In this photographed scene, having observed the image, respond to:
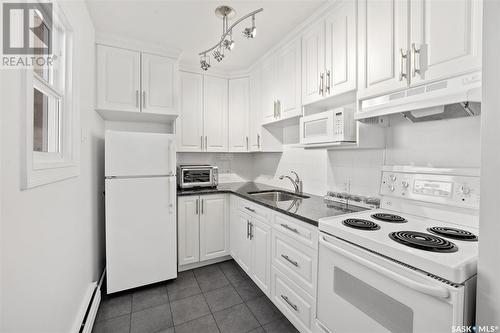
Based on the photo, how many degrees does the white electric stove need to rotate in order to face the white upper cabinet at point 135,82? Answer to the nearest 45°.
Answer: approximately 45° to its right

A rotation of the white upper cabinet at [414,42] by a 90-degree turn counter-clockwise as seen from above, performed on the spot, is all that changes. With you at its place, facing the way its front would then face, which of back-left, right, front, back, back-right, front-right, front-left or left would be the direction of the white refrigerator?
back-right

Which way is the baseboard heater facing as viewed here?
to the viewer's right

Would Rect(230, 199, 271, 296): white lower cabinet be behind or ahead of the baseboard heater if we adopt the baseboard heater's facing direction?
ahead

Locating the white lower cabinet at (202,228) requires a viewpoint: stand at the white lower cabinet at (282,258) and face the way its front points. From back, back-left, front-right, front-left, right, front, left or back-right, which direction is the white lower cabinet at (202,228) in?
right

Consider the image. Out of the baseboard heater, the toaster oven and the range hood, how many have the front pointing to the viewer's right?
1

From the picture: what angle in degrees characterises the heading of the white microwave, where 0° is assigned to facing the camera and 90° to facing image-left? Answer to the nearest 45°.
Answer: approximately 45°

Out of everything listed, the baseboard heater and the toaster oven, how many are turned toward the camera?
1

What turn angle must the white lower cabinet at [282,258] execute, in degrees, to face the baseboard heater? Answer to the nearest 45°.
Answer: approximately 45° to its right

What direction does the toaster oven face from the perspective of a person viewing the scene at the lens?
facing the viewer

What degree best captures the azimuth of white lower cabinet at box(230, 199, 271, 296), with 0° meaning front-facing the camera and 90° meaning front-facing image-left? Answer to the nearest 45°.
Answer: approximately 45°

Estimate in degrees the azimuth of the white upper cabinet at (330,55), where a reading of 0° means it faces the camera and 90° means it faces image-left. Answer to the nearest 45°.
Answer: approximately 45°

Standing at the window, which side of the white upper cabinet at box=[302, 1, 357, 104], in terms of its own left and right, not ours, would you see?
front

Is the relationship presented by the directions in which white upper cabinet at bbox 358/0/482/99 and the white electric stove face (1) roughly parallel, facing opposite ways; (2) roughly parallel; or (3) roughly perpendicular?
roughly parallel
